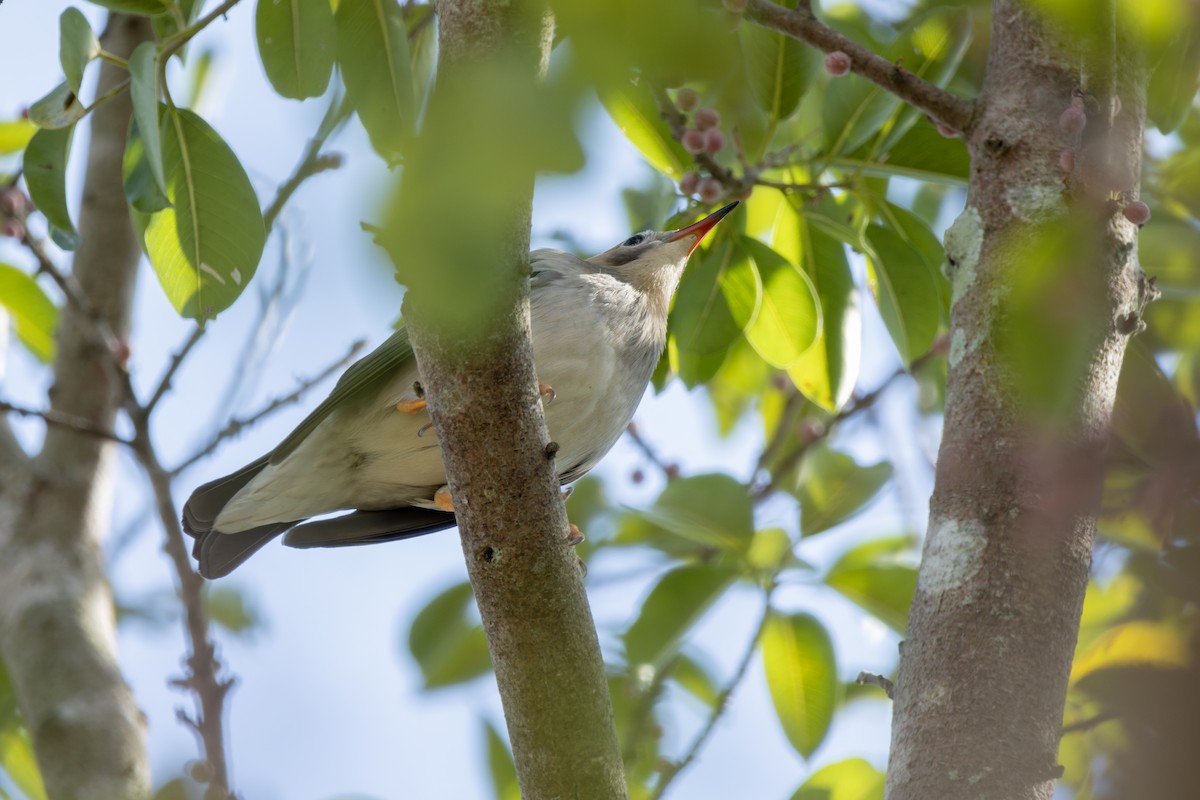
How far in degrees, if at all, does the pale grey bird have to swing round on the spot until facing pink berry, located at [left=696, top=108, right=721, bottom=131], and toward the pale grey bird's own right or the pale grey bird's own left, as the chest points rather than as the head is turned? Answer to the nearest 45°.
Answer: approximately 45° to the pale grey bird's own right

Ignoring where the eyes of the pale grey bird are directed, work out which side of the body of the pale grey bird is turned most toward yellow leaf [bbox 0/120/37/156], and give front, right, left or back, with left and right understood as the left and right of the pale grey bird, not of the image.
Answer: back

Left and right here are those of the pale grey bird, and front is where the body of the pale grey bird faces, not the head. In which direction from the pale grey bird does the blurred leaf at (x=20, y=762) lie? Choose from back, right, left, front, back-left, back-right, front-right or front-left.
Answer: back-left

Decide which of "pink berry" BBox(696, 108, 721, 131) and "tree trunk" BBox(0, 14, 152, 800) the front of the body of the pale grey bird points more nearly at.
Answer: the pink berry

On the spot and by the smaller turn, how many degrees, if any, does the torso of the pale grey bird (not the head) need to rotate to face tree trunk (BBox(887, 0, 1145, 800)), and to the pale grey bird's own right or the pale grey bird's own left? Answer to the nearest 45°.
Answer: approximately 45° to the pale grey bird's own right

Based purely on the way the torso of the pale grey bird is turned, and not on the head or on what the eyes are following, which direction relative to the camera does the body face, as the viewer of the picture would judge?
to the viewer's right
